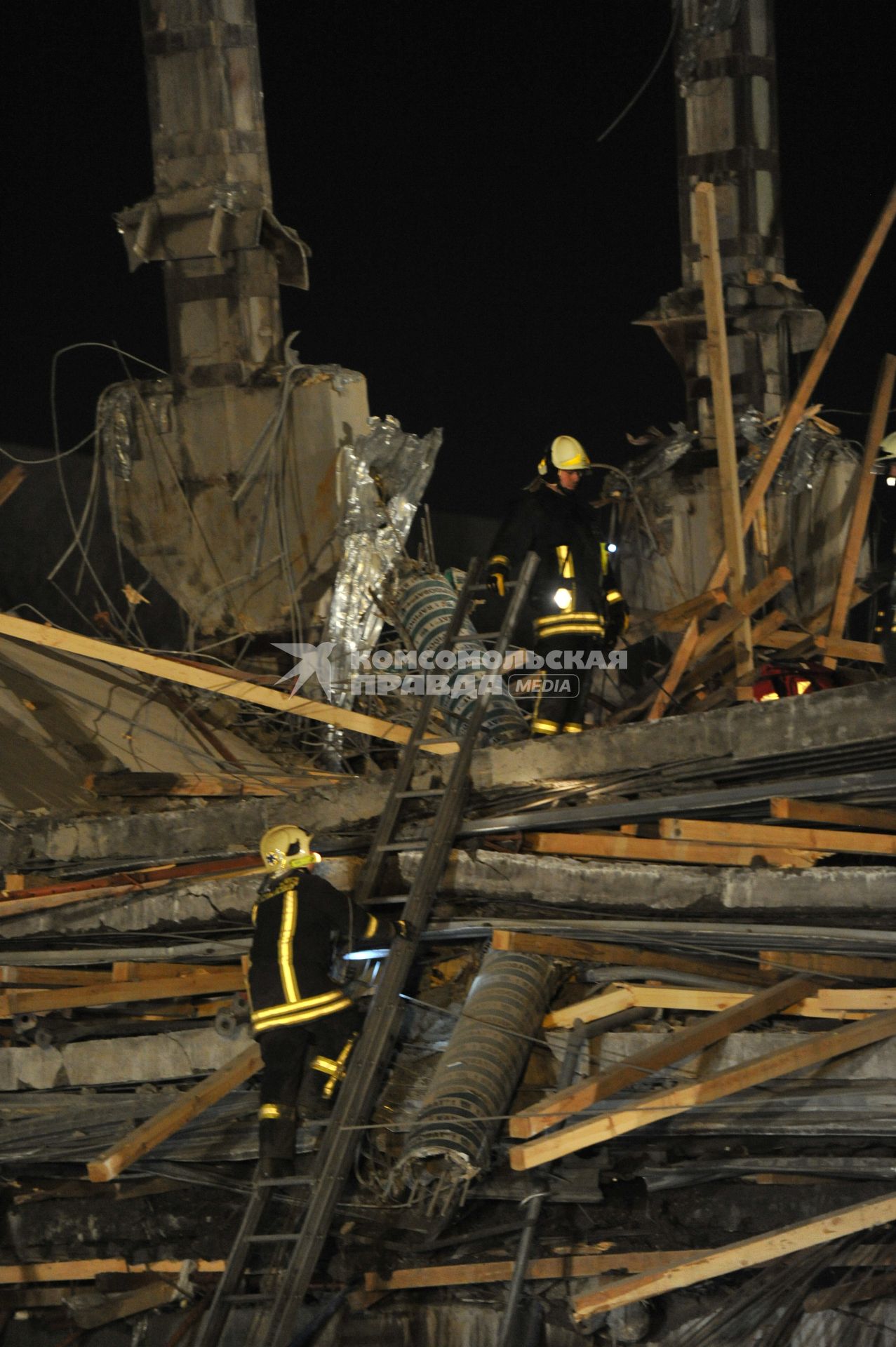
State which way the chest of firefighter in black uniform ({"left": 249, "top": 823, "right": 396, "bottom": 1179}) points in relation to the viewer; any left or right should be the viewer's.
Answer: facing away from the viewer and to the right of the viewer

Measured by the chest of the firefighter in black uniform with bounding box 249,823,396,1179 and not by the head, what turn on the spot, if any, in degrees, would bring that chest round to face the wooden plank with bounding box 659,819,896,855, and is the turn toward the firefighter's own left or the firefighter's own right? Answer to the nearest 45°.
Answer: approximately 45° to the firefighter's own right

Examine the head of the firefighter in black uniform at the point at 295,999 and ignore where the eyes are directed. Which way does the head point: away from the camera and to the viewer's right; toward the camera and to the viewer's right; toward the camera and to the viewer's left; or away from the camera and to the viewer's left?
away from the camera and to the viewer's right

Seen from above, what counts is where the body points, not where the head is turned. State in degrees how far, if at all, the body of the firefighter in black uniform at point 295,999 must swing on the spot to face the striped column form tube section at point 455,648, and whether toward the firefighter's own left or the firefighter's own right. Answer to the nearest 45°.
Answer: approximately 45° to the firefighter's own left

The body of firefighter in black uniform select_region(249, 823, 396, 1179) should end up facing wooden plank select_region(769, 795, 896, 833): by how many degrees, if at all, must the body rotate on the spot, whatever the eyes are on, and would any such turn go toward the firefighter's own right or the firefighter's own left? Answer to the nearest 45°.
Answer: approximately 45° to the firefighter's own right

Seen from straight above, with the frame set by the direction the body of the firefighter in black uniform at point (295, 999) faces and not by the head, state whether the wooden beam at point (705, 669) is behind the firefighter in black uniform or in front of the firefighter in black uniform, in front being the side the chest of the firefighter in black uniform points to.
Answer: in front

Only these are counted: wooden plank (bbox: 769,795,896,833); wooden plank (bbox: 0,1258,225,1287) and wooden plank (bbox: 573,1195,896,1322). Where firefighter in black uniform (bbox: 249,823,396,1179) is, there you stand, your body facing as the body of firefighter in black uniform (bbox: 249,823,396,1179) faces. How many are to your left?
1

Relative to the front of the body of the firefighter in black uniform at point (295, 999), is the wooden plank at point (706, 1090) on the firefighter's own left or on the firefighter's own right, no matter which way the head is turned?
on the firefighter's own right

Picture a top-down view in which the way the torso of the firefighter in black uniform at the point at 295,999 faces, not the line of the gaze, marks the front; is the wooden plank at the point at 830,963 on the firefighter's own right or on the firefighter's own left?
on the firefighter's own right

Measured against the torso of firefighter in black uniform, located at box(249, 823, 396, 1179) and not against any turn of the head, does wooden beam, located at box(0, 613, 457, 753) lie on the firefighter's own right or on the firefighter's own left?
on the firefighter's own left

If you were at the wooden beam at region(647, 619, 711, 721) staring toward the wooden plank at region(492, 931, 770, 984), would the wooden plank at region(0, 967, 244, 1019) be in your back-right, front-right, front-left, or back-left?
front-right

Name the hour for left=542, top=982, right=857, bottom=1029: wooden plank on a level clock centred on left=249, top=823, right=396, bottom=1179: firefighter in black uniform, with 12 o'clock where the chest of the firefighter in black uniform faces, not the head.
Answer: The wooden plank is roughly at 2 o'clock from the firefighter in black uniform.

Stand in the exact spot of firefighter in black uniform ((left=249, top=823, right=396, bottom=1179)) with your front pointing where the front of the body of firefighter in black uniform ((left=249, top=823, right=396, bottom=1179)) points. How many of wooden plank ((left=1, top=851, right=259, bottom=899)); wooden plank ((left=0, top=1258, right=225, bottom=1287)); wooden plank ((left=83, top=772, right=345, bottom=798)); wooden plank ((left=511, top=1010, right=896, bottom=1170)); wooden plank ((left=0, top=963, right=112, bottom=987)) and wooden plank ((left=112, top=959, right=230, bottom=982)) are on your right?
1
